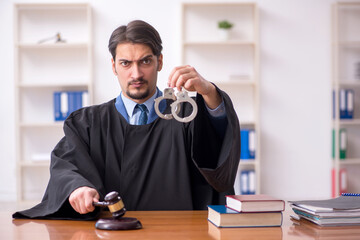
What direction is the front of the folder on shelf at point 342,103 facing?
toward the camera

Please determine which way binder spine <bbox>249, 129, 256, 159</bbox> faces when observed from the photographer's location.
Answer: facing the viewer

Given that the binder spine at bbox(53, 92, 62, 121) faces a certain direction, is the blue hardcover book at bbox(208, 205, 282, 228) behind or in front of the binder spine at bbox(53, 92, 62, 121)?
in front

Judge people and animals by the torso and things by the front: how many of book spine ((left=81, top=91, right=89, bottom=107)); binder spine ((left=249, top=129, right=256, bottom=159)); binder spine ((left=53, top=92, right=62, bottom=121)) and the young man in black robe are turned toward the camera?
4

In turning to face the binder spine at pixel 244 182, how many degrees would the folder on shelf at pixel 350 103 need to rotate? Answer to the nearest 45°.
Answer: approximately 45° to its right

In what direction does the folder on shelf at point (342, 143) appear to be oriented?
toward the camera

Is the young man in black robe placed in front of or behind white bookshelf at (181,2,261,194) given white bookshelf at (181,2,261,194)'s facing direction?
in front

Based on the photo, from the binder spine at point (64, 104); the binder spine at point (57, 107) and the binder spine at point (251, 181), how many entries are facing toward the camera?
3

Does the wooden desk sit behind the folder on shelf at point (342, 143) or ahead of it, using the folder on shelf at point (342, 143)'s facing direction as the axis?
ahead

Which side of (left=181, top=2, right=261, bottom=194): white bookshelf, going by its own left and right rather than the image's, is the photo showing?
front

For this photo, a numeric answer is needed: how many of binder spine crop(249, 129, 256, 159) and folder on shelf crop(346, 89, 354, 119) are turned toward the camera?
2

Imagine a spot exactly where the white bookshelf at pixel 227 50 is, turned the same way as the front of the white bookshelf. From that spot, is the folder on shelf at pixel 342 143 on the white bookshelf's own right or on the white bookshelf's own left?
on the white bookshelf's own left

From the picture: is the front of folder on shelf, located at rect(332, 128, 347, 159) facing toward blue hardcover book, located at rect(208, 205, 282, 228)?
yes

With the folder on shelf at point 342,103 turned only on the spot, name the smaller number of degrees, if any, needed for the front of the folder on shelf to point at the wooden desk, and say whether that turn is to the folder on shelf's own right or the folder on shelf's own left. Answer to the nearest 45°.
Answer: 0° — it already faces it
